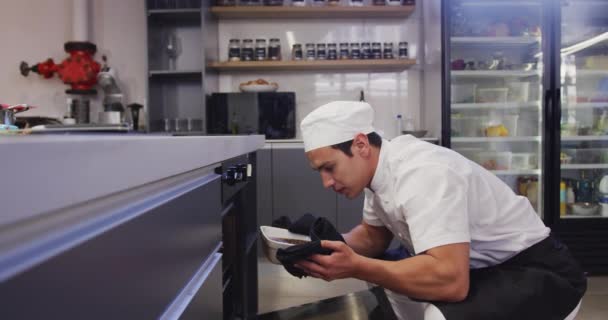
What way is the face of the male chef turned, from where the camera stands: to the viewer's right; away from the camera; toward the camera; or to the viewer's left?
to the viewer's left

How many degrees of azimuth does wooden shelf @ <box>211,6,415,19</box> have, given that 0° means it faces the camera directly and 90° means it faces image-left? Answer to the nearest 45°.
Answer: approximately 0°

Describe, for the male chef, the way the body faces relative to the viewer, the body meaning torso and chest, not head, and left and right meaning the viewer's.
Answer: facing to the left of the viewer

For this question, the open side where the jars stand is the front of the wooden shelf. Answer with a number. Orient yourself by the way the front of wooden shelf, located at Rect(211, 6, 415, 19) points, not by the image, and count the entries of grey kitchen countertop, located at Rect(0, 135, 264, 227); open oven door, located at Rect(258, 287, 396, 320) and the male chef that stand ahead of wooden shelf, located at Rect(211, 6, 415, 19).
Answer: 3

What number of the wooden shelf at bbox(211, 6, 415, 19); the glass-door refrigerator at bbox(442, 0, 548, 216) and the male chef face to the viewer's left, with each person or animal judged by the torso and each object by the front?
1

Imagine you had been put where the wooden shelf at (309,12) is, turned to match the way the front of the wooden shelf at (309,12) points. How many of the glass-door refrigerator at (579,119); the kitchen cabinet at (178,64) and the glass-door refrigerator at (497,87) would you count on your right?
1

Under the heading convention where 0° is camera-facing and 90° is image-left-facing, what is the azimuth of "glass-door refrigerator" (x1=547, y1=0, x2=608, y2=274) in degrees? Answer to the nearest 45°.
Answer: approximately 0°

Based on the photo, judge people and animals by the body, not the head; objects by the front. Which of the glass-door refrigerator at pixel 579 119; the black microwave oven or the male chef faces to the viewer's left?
the male chef
